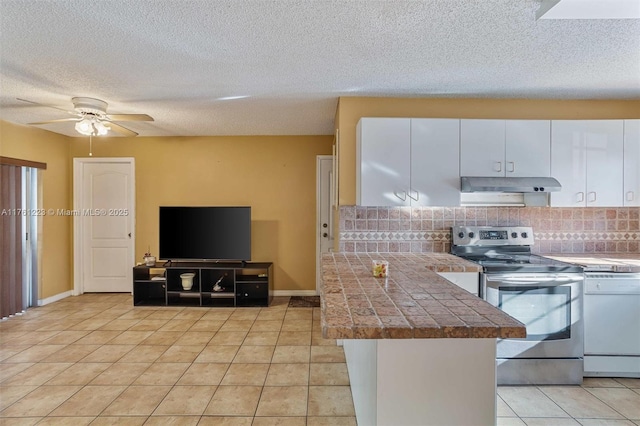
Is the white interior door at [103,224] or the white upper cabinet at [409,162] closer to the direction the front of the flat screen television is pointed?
the white upper cabinet

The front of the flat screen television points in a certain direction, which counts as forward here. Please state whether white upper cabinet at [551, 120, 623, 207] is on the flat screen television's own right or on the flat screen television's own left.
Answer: on the flat screen television's own left

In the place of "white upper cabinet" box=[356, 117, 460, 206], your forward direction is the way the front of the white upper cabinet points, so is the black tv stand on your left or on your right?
on your right

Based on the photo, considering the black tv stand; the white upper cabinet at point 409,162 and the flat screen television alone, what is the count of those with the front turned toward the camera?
3

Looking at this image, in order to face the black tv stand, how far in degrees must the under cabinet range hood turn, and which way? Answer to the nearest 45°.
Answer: approximately 135° to its right

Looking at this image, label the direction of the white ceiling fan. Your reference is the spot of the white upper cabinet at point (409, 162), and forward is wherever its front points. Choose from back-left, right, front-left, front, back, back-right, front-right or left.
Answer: right

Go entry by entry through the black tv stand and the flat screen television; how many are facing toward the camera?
2
